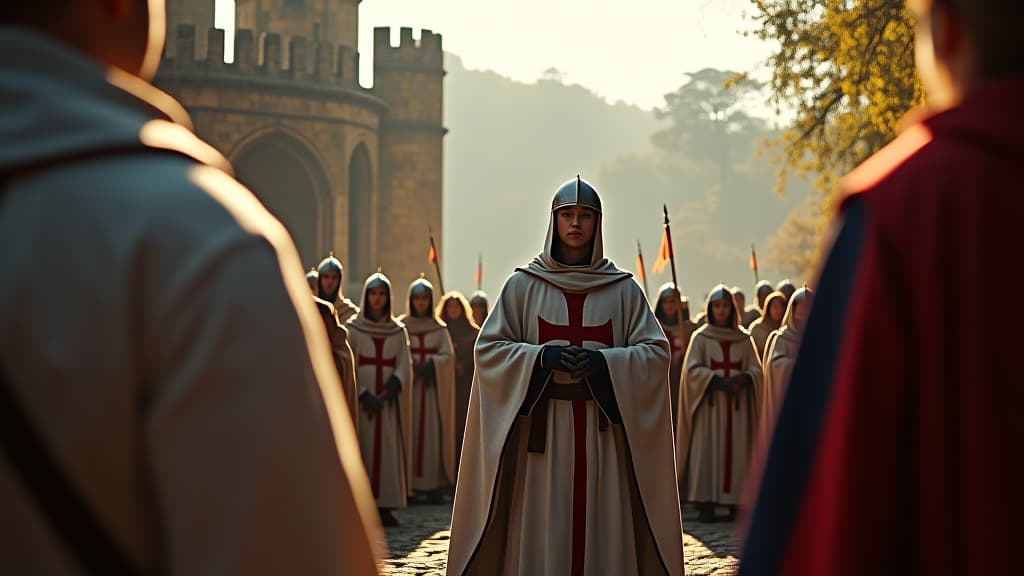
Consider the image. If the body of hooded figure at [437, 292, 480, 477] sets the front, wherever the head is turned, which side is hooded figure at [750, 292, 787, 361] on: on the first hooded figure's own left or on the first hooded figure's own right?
on the first hooded figure's own left

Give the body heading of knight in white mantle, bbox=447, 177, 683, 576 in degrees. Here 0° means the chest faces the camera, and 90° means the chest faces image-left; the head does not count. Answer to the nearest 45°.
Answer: approximately 0°

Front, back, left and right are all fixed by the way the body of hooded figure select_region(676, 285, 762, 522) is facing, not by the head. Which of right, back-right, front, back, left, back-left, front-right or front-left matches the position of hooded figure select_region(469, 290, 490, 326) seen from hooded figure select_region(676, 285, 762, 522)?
back-right

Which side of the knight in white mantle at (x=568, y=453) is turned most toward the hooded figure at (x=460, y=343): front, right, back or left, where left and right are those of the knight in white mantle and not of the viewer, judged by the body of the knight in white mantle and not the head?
back

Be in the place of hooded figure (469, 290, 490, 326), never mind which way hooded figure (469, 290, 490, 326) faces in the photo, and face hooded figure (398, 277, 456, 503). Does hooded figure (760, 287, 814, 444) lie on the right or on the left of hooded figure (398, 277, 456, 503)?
left
